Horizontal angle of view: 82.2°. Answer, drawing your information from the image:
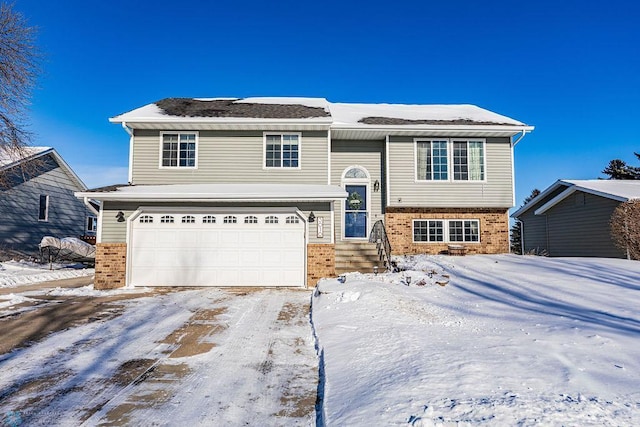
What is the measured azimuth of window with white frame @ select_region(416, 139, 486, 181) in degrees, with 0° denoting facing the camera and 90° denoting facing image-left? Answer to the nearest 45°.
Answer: approximately 0°

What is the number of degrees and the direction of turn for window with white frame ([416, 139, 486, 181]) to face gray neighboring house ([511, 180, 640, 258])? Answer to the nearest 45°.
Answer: approximately 135° to its left

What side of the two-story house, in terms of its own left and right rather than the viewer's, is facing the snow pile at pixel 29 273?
right

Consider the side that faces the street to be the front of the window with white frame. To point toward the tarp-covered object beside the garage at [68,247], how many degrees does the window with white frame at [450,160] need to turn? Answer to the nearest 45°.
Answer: approximately 90° to its right

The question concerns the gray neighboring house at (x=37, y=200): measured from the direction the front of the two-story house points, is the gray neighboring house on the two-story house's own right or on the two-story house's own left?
on the two-story house's own right

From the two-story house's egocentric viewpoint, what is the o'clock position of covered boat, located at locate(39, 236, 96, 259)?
The covered boat is roughly at 4 o'clock from the two-story house.
